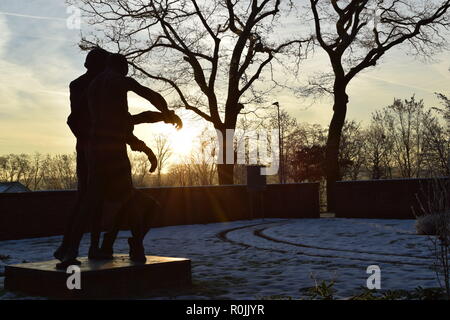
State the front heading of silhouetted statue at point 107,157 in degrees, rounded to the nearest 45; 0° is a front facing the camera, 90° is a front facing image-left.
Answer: approximately 270°

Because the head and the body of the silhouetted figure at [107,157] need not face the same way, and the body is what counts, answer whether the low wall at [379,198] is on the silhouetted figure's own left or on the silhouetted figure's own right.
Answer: on the silhouetted figure's own left

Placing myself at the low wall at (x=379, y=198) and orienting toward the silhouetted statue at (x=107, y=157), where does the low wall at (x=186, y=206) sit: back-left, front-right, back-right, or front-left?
front-right

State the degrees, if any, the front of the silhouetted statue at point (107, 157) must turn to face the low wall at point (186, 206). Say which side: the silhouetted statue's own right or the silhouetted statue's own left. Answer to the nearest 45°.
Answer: approximately 90° to the silhouetted statue's own left
